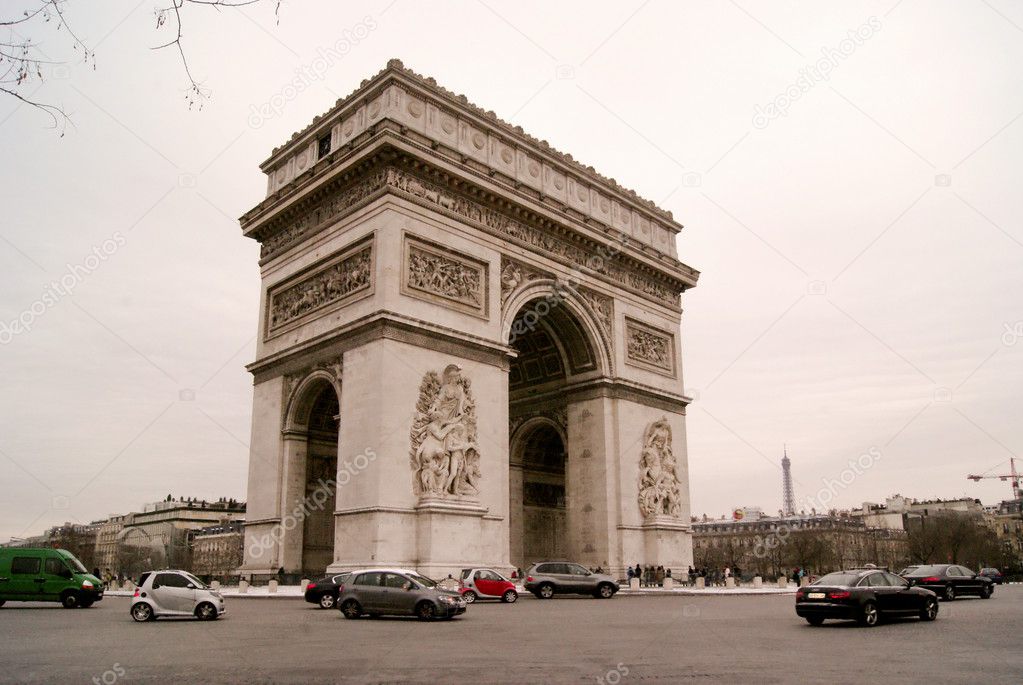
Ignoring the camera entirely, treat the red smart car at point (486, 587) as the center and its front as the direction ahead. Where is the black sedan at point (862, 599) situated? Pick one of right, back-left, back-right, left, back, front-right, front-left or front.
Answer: front-right

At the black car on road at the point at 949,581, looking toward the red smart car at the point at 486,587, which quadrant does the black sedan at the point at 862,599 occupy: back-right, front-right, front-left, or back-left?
front-left

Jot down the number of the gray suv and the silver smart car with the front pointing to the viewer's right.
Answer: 2

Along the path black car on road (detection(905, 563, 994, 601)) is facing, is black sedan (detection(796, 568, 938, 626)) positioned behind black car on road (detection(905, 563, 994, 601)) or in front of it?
behind

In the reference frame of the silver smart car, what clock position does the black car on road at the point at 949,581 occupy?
The black car on road is roughly at 12 o'clock from the silver smart car.

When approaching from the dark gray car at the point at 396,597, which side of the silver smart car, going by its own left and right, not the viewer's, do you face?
front

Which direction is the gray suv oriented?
to the viewer's right

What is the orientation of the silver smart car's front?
to the viewer's right

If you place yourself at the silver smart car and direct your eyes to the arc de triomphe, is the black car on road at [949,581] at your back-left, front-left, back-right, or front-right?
front-right

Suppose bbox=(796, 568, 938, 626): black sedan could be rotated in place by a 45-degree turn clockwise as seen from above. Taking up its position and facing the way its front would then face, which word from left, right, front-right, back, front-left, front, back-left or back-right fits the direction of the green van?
back

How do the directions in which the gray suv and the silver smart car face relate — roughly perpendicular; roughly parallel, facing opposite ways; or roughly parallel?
roughly parallel

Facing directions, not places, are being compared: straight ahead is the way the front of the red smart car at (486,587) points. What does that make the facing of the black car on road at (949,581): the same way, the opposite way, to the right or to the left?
the same way

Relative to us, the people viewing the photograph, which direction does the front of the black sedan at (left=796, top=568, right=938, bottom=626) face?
facing away from the viewer and to the right of the viewer
